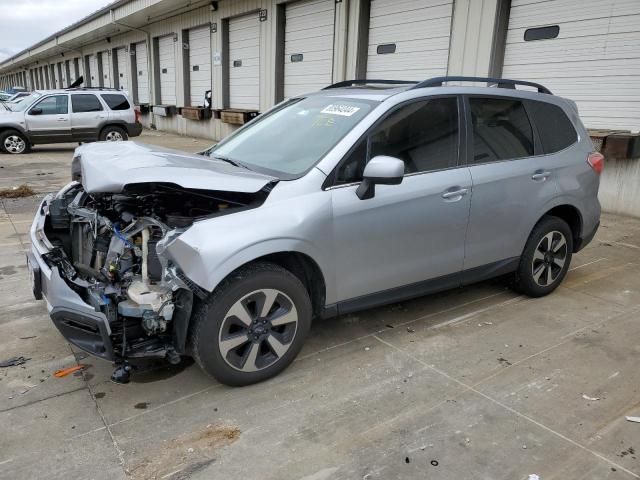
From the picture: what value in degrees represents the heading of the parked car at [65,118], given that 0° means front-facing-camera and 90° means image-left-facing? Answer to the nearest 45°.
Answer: approximately 90°

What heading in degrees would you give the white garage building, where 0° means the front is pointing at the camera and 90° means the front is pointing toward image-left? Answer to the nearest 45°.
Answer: approximately 45°

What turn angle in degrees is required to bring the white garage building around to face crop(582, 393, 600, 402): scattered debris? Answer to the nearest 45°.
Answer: approximately 45° to its left

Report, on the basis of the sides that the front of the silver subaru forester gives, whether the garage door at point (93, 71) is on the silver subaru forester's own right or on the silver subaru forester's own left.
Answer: on the silver subaru forester's own right

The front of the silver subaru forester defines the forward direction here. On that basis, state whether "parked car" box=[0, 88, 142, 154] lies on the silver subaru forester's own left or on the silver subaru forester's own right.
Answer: on the silver subaru forester's own right

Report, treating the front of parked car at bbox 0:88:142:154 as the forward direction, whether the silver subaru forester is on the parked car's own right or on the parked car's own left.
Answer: on the parked car's own left

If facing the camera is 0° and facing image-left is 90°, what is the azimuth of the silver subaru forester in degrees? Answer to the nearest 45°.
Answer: approximately 45°
